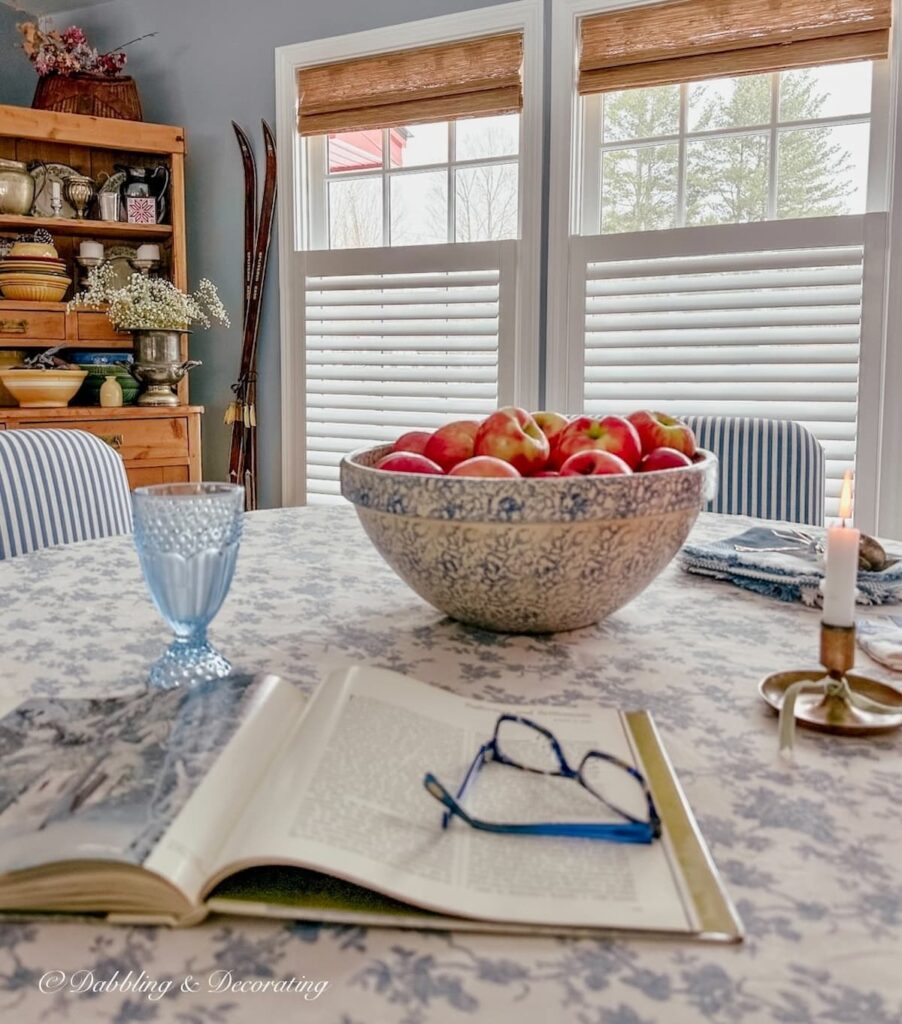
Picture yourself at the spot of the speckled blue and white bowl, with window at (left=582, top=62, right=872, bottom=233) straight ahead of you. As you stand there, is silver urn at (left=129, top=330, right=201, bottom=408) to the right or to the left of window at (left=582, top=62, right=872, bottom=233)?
left

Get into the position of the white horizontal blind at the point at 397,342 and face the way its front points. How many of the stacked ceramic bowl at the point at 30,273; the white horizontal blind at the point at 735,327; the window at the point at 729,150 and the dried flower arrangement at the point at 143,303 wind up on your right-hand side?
2

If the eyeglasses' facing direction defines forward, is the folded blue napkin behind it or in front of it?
in front

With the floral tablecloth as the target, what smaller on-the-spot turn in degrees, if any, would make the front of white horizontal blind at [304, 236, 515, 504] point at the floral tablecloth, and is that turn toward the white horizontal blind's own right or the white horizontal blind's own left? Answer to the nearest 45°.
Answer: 0° — it already faces it

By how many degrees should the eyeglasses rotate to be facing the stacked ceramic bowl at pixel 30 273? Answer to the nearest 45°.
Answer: approximately 90° to its left

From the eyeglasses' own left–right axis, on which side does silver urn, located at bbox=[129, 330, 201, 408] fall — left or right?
on its left

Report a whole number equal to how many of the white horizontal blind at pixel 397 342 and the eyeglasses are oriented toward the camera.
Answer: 1

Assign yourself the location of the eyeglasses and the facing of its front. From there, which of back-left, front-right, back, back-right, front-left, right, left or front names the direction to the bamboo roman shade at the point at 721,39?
front-left

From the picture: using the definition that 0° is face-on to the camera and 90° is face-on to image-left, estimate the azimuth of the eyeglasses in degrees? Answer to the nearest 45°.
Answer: approximately 225°

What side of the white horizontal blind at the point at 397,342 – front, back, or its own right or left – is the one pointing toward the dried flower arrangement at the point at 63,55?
right

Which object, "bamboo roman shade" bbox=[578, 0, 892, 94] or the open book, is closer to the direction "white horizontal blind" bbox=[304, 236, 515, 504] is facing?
the open book

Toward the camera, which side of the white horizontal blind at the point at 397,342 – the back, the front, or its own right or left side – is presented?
front
